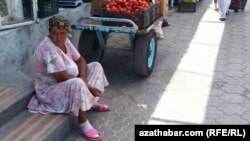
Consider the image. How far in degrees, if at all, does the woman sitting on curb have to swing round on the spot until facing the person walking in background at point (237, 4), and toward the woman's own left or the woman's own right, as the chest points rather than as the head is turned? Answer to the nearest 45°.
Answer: approximately 90° to the woman's own left

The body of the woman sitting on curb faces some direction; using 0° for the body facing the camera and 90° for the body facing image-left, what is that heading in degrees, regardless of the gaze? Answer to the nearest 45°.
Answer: approximately 315°

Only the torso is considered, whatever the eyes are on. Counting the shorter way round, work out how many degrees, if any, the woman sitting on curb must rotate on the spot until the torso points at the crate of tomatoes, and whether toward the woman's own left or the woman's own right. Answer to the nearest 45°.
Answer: approximately 90° to the woman's own left

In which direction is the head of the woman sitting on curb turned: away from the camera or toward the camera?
toward the camera

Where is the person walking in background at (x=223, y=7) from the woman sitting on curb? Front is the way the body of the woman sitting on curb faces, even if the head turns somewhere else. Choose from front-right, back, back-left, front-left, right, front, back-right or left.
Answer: left
